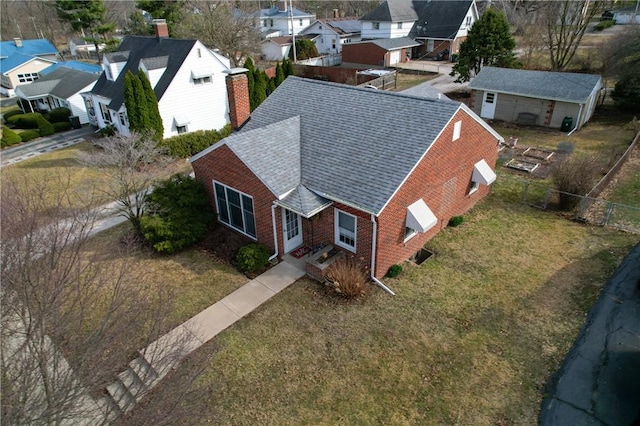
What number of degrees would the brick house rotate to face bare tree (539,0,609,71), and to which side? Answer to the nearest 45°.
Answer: approximately 180°

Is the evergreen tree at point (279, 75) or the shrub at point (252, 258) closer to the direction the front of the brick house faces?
the shrub

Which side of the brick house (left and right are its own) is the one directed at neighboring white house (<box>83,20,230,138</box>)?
right

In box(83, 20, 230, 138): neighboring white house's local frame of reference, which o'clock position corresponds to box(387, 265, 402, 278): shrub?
The shrub is roughly at 10 o'clock from the neighboring white house.

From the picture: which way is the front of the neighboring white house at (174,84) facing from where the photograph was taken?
facing the viewer and to the left of the viewer

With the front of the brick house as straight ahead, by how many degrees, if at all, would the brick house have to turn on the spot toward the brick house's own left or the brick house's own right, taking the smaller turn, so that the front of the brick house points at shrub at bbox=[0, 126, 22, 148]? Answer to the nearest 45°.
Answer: approximately 90° to the brick house's own right

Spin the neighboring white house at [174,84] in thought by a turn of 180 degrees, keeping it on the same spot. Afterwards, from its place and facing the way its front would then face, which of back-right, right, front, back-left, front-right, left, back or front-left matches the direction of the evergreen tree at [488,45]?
front-right

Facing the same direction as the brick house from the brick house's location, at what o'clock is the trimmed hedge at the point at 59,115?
The trimmed hedge is roughly at 3 o'clock from the brick house.

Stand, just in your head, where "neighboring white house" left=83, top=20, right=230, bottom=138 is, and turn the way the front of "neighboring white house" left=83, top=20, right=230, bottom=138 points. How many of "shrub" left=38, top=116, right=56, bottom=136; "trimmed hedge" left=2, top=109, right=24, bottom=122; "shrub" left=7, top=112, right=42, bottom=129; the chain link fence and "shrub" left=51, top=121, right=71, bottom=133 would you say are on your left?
1

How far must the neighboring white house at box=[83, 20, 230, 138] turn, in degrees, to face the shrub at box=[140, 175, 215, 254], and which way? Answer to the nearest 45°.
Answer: approximately 45° to its left

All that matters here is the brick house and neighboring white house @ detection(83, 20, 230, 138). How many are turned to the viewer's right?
0

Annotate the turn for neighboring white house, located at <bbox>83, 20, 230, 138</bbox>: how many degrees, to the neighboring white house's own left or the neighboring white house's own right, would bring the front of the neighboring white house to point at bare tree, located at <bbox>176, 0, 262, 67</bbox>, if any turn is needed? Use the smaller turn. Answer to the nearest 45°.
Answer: approximately 135° to the neighboring white house's own right

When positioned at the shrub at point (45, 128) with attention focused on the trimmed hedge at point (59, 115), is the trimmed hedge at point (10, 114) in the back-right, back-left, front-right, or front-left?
front-left

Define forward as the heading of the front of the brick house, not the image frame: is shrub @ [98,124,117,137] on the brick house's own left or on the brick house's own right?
on the brick house's own right

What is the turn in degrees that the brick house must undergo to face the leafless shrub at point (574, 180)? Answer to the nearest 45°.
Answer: approximately 135° to its left
